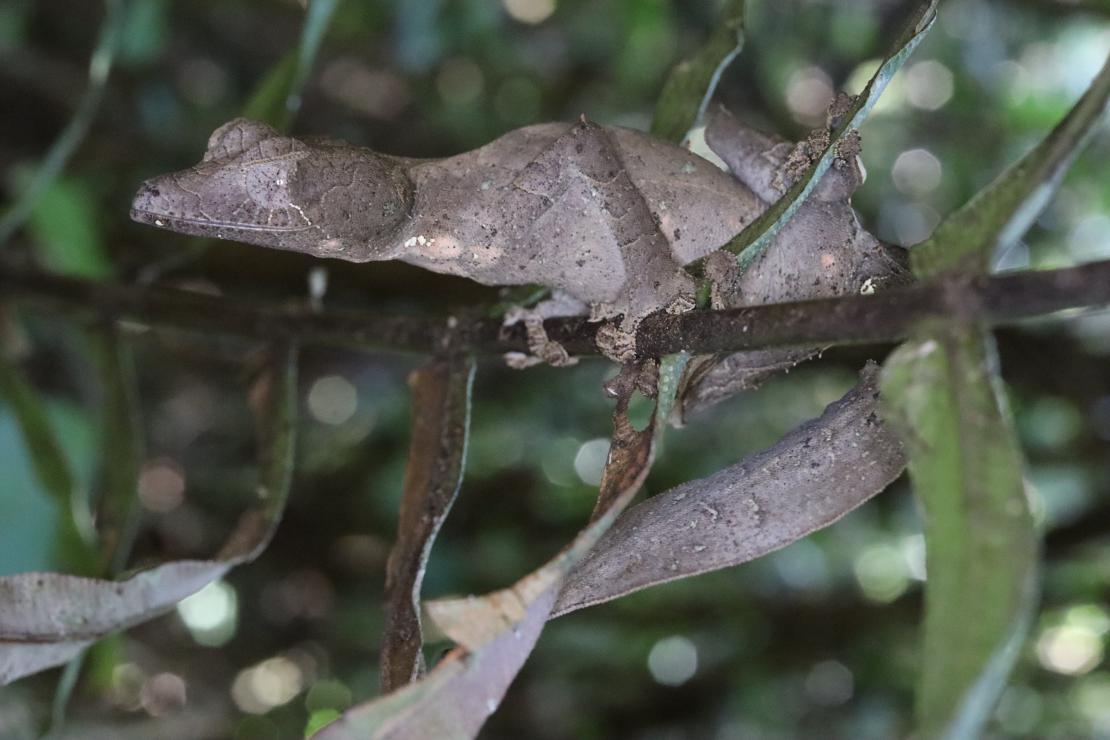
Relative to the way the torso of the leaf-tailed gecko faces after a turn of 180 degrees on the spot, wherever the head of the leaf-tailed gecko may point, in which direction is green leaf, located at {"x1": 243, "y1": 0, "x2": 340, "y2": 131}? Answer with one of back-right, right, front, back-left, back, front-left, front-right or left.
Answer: back-left

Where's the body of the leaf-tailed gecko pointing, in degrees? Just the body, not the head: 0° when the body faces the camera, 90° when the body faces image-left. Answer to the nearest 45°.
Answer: approximately 90°

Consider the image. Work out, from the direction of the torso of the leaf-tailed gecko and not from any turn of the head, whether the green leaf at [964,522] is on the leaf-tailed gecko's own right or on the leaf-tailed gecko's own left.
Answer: on the leaf-tailed gecko's own left
